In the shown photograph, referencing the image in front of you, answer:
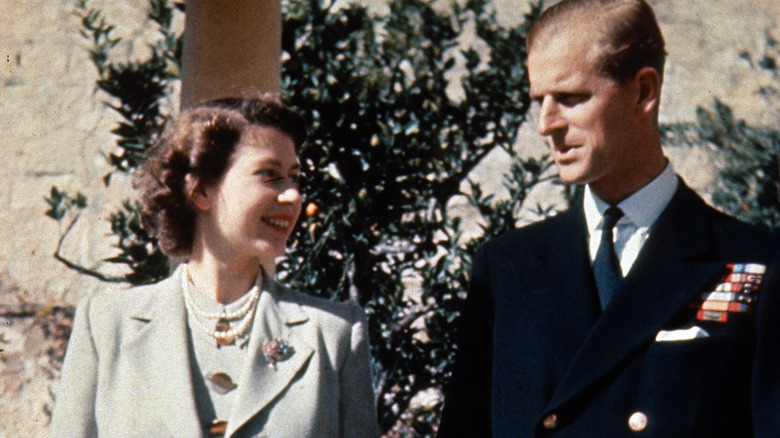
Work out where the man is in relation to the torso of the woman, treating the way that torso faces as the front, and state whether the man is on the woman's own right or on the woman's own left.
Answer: on the woman's own left

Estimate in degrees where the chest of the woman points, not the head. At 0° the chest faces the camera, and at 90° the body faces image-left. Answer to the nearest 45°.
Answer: approximately 0°
